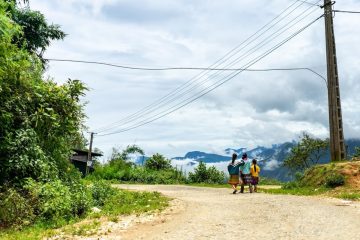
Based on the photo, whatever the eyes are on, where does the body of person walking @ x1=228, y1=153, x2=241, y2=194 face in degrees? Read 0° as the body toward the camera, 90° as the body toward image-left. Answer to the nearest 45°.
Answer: approximately 180°

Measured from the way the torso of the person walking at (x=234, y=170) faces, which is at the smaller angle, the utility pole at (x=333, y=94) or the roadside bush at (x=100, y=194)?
the utility pole

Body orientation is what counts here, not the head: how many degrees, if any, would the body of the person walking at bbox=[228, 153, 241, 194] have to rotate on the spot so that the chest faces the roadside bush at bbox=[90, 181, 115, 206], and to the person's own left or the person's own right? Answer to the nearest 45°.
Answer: approximately 135° to the person's own left

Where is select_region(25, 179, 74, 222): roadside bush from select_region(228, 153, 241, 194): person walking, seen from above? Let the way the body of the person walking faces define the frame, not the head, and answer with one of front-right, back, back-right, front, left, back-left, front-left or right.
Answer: back-left

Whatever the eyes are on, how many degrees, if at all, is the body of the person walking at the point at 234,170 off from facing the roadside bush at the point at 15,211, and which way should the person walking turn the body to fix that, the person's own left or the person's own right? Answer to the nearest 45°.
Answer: approximately 135° to the person's own left

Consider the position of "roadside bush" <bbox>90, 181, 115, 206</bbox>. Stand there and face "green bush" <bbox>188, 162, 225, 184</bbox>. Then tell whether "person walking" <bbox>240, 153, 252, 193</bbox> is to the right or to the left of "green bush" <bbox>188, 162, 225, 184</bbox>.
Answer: right
